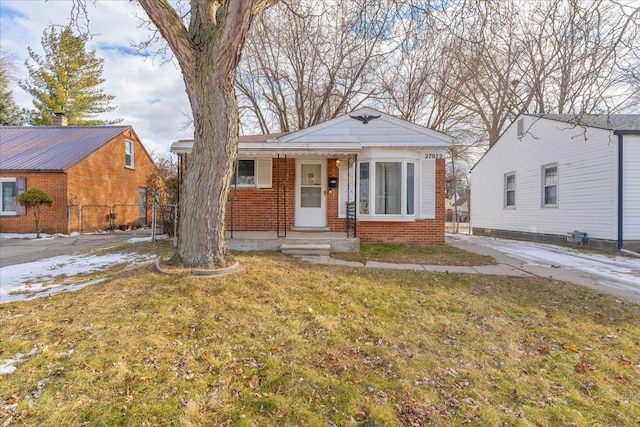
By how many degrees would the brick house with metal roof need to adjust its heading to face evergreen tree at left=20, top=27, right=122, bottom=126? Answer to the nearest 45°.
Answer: approximately 135° to its right

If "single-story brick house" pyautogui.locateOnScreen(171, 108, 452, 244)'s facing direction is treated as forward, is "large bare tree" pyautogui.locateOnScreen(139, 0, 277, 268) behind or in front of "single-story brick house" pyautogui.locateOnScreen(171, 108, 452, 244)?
in front

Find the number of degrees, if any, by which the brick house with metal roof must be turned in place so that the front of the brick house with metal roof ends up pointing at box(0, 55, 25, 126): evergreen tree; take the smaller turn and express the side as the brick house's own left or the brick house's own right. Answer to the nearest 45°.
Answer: approximately 135° to the brick house's own right

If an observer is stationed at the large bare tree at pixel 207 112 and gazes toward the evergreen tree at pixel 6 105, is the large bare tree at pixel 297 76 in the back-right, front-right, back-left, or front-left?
front-right

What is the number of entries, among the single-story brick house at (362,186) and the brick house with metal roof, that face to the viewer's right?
0

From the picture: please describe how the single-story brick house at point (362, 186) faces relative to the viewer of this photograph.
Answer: facing the viewer

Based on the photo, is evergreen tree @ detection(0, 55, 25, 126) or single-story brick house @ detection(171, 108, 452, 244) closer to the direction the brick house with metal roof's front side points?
the single-story brick house

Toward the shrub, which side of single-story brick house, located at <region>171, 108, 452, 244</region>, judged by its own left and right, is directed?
right

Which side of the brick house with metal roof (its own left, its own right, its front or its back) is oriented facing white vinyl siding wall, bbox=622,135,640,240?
left

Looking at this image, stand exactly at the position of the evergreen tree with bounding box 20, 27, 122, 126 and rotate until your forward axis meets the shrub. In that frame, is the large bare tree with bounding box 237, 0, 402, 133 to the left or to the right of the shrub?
left

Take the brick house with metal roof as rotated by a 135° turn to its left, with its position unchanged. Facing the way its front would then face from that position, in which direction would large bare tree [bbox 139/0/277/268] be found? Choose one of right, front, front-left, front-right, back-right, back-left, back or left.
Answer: right

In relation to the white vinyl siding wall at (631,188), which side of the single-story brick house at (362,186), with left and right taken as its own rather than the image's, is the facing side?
left

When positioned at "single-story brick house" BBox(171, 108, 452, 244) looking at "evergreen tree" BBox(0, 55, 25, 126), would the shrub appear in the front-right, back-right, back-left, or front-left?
front-left

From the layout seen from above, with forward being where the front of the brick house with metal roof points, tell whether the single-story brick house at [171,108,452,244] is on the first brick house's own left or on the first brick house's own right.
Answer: on the first brick house's own left

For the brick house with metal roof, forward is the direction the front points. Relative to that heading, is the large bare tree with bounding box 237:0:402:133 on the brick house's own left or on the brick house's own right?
on the brick house's own left

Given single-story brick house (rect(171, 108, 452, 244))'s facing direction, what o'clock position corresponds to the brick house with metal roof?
The brick house with metal roof is roughly at 4 o'clock from the single-story brick house.

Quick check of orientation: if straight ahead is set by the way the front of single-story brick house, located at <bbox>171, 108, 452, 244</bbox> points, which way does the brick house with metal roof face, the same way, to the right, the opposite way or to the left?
the same way
